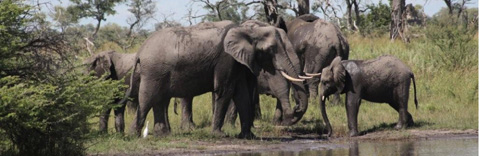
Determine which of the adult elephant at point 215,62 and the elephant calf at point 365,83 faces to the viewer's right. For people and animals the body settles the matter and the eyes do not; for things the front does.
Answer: the adult elephant

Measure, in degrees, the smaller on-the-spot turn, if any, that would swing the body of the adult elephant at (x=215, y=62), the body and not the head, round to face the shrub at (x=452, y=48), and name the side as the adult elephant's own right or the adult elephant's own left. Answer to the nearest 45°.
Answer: approximately 45° to the adult elephant's own left

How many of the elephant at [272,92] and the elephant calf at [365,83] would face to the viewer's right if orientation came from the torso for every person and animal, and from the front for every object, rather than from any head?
1

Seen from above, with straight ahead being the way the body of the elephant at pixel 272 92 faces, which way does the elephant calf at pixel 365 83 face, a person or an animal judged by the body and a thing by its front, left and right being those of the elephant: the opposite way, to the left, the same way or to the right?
the opposite way

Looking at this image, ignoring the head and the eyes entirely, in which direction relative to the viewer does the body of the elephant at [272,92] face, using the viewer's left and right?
facing to the right of the viewer

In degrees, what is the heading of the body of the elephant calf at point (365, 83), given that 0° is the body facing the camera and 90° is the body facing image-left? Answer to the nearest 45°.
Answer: approximately 90°

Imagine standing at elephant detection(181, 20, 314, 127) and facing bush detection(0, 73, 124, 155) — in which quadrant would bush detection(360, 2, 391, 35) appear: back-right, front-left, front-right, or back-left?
back-right

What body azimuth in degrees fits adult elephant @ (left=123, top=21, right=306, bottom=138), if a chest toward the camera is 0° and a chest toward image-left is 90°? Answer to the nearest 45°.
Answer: approximately 270°

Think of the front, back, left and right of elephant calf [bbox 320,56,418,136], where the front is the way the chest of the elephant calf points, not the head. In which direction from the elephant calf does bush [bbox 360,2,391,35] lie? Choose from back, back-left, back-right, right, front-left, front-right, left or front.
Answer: right

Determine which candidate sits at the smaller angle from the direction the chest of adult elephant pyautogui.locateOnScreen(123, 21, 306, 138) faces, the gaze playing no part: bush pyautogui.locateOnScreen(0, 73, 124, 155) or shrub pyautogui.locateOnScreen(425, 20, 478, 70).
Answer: the shrub

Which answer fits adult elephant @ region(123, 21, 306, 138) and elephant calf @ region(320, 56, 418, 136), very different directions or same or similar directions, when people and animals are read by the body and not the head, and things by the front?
very different directions
